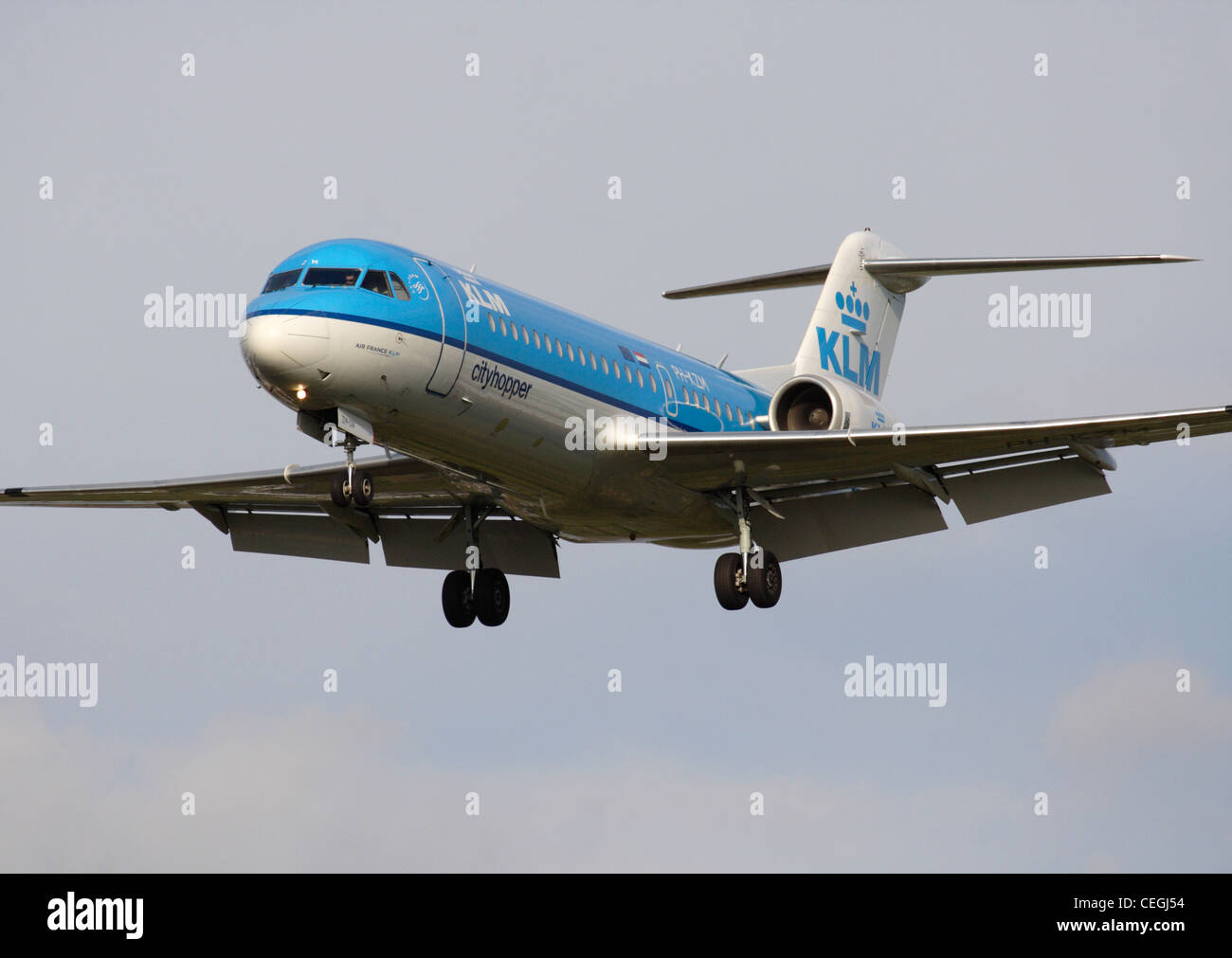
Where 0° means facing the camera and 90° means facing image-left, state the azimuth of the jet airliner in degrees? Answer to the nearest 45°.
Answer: approximately 45°
